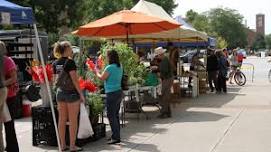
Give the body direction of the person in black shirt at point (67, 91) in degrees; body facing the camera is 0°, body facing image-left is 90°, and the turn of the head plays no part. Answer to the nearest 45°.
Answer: approximately 225°

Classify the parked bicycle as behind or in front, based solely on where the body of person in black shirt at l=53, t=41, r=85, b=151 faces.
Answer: in front

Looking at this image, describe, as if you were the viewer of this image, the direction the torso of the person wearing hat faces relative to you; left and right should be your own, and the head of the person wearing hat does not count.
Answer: facing to the left of the viewer
